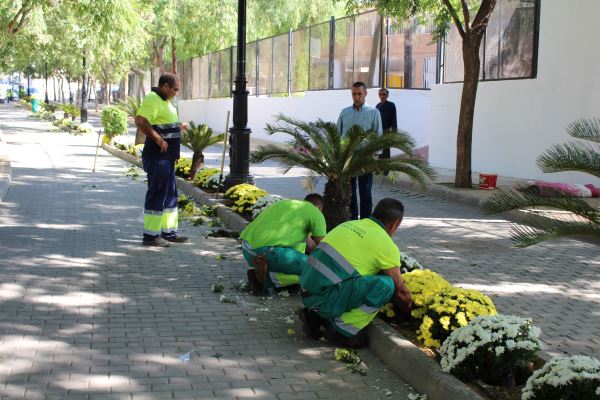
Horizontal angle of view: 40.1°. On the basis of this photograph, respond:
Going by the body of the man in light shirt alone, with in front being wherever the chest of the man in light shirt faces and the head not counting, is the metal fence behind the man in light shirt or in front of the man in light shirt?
behind

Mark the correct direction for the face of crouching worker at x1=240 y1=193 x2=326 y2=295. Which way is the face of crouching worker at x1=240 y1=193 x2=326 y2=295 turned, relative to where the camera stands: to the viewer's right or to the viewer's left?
to the viewer's right

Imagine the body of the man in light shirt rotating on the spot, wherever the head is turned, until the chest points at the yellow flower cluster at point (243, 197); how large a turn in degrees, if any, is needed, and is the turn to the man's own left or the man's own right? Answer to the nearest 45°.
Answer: approximately 135° to the man's own right

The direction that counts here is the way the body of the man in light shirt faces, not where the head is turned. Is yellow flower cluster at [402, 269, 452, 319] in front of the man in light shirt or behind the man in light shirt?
in front

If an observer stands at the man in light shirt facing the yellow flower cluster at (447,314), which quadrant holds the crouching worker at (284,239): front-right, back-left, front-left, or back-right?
front-right

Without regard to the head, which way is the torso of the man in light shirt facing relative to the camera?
toward the camera

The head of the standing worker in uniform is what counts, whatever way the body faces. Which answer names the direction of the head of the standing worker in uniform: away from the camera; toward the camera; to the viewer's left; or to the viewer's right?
to the viewer's right

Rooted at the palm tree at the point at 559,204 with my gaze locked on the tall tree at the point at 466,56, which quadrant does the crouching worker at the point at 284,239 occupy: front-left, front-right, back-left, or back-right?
front-left

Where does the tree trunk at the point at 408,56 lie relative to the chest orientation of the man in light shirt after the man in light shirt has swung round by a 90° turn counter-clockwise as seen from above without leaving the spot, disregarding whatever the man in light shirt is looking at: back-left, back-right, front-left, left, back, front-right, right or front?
left

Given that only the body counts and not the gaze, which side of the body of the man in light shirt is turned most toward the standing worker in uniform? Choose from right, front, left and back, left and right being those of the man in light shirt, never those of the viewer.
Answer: right

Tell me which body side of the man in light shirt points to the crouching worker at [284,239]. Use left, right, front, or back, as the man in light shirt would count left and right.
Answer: front

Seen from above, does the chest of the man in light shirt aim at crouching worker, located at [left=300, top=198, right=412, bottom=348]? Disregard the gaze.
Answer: yes

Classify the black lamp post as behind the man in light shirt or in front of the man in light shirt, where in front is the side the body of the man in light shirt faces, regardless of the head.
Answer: behind

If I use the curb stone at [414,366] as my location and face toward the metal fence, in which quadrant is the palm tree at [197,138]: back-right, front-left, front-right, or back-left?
front-left

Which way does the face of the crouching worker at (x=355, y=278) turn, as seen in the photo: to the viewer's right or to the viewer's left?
to the viewer's right

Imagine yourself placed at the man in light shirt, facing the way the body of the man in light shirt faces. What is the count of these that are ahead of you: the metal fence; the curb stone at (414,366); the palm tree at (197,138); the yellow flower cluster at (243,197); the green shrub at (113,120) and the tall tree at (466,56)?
1

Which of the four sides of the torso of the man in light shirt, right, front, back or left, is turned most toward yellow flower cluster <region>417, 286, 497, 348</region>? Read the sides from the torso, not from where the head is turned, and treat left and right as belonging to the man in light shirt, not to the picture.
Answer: front
